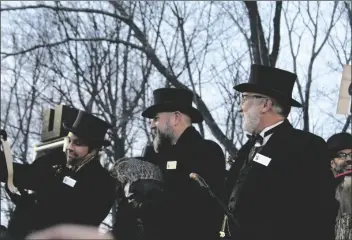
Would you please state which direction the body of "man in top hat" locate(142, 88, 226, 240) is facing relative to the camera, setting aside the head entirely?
to the viewer's left

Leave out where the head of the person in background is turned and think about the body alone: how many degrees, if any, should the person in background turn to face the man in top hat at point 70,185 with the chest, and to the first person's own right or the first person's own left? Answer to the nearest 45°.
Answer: approximately 90° to the first person's own right

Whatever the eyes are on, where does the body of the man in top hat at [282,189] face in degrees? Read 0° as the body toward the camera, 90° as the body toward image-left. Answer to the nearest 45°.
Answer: approximately 45°

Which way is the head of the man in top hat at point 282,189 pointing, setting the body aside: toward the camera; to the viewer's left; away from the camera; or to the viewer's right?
to the viewer's left

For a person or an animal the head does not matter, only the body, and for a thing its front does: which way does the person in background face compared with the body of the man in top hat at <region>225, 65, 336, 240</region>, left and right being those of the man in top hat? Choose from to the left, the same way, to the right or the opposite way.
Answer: to the left

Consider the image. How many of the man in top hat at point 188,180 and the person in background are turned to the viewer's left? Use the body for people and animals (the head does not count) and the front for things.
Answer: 1

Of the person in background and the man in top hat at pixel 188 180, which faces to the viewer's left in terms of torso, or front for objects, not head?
the man in top hat

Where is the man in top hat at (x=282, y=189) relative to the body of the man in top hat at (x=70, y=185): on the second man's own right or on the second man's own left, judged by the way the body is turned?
on the second man's own left

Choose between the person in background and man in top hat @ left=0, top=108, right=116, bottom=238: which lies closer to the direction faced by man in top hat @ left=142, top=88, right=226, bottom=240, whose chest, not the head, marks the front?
the man in top hat

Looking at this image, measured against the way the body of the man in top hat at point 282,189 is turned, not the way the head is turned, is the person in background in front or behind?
behind
